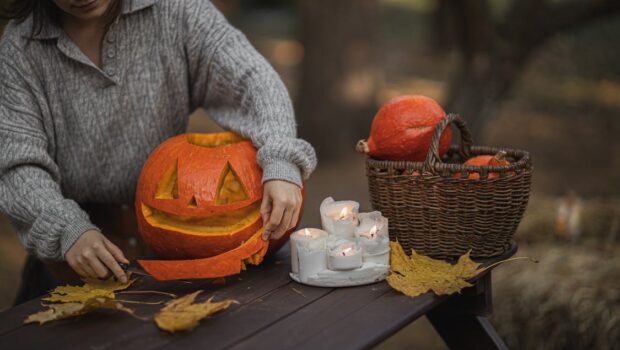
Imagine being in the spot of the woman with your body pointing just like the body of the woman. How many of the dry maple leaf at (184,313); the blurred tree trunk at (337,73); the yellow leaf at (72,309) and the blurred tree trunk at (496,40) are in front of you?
2

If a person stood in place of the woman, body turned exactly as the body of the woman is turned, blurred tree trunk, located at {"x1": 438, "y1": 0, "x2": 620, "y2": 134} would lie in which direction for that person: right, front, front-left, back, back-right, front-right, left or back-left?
back-left

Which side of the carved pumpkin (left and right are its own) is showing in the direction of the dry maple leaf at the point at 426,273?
left

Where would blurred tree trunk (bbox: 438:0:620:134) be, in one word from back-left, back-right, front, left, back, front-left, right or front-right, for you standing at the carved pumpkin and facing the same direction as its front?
back-left

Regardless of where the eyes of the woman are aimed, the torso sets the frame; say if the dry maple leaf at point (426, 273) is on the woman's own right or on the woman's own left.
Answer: on the woman's own left

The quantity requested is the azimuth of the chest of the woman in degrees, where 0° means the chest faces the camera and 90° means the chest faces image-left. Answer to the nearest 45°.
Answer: approximately 0°

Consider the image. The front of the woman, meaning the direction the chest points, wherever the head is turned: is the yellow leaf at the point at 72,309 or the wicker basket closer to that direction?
the yellow leaf

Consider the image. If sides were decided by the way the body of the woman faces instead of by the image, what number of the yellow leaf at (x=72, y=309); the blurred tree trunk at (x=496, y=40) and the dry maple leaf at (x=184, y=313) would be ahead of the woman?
2
